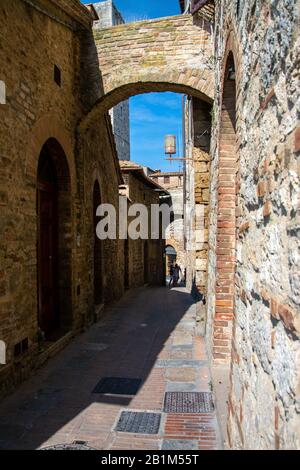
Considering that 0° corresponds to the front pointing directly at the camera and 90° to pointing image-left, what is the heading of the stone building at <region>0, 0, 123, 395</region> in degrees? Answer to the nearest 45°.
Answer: approximately 270°

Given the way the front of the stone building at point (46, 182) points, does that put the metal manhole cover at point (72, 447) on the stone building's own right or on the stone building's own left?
on the stone building's own right

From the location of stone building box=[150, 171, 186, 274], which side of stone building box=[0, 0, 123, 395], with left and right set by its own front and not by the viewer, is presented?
left

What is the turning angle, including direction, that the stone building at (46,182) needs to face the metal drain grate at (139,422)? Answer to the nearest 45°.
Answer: approximately 90° to its right

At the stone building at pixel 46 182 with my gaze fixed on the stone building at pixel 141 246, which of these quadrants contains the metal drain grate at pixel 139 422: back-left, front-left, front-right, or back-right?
back-right
